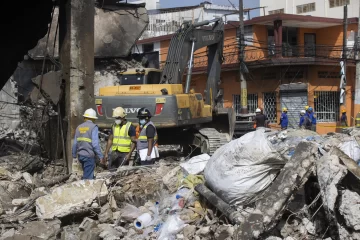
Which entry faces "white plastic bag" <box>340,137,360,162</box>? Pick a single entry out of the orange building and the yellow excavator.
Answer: the orange building

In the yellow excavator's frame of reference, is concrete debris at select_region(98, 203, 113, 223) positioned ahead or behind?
behind

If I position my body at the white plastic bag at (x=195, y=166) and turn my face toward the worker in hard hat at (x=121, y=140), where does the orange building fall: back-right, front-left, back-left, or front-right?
front-right

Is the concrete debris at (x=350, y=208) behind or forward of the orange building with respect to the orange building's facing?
forward

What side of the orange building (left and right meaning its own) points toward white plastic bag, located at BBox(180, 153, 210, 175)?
front

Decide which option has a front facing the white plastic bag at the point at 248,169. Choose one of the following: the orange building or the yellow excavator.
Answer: the orange building

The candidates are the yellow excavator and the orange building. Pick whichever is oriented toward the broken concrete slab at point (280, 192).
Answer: the orange building

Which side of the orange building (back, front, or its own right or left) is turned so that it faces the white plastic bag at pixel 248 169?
front

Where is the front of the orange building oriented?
toward the camera

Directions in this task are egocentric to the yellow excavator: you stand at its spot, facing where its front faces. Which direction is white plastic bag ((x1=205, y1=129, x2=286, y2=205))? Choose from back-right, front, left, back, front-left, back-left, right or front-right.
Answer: back-right

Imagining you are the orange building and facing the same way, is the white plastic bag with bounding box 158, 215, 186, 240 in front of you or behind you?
in front

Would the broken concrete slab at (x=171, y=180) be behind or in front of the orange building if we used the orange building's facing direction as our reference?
in front

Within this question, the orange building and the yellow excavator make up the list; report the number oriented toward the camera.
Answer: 1

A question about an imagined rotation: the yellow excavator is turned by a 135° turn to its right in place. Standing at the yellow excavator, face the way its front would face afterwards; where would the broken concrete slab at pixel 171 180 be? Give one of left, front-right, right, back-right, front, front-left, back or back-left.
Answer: front

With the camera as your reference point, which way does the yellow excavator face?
facing away from the viewer and to the right of the viewer

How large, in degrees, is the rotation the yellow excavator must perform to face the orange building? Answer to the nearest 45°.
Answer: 0° — it already faces it
